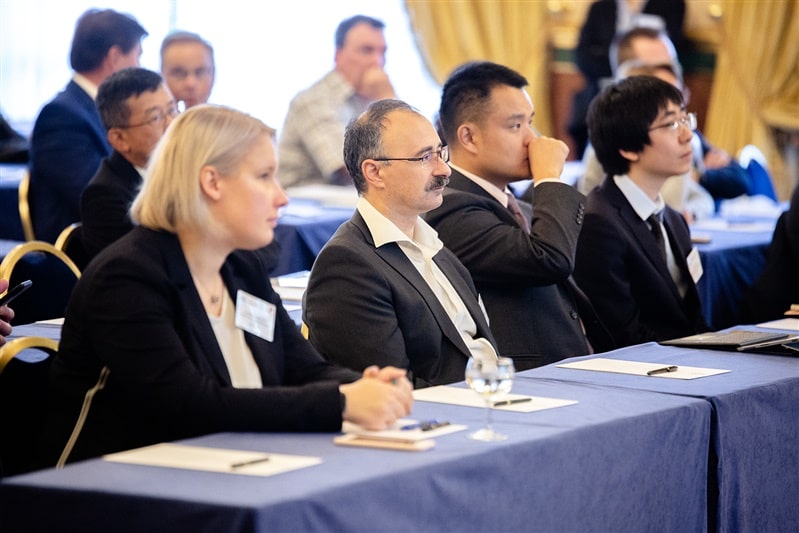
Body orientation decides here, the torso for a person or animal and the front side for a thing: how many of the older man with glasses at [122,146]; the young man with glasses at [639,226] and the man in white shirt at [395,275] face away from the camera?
0

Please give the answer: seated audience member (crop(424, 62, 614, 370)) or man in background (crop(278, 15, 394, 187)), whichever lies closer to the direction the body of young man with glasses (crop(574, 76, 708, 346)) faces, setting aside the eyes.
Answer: the seated audience member
